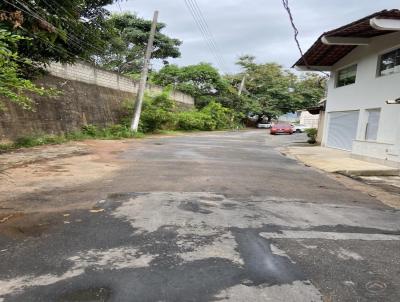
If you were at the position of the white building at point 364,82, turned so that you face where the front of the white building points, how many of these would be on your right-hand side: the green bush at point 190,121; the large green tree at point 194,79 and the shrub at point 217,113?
3

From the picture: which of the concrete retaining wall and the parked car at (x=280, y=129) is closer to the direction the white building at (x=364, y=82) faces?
the concrete retaining wall

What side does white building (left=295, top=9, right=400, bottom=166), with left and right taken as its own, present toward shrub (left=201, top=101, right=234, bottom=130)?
right

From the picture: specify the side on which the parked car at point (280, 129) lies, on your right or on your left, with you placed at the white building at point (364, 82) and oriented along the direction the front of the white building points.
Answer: on your right

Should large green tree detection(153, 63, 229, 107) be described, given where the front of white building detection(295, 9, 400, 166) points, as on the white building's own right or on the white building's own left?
on the white building's own right

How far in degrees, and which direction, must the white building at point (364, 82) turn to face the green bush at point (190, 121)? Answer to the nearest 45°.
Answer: approximately 90° to its right

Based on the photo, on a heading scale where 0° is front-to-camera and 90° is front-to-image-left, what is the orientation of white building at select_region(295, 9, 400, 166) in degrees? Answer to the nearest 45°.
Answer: approximately 45°

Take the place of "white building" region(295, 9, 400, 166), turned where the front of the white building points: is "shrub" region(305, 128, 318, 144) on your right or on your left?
on your right
